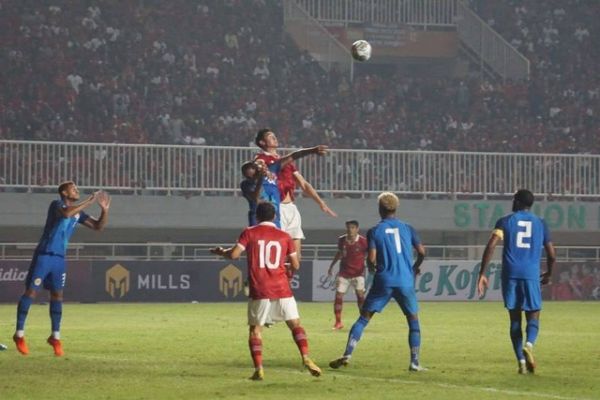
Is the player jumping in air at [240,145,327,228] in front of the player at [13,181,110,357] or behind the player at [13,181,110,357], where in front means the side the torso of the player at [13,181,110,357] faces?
in front

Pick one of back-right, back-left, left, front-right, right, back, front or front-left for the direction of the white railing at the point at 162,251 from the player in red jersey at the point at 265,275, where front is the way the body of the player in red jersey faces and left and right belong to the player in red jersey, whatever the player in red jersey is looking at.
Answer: front

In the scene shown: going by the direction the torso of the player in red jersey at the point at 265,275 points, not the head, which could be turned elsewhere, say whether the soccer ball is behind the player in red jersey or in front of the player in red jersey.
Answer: in front

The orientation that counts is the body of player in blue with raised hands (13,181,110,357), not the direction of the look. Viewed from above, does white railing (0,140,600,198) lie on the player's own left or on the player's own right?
on the player's own left

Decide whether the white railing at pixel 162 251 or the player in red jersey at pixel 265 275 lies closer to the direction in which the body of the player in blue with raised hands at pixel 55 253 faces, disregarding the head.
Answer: the player in red jersey

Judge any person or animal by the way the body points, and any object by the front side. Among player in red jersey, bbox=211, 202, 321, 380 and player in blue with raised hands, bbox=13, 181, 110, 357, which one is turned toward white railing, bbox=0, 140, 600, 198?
the player in red jersey

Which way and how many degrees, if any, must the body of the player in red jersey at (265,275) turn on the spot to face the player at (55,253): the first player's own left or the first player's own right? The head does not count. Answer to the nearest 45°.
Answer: approximately 45° to the first player's own left

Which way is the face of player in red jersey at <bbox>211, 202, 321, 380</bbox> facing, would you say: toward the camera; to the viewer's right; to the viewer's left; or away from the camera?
away from the camera

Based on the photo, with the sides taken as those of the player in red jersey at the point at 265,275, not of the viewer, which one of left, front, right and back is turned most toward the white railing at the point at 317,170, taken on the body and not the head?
front

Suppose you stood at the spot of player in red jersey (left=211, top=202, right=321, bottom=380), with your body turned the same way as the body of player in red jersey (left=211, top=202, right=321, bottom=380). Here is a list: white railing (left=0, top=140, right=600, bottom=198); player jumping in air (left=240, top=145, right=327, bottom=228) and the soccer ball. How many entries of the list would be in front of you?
3

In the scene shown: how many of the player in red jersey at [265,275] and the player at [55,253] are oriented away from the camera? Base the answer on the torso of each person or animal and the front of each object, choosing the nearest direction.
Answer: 1

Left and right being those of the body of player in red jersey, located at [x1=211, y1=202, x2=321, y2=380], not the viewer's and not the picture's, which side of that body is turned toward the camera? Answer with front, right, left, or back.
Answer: back

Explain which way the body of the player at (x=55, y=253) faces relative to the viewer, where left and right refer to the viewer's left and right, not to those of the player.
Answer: facing the viewer and to the right of the viewer

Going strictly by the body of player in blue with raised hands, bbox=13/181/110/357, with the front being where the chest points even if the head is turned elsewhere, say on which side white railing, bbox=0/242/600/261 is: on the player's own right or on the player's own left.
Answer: on the player's own left

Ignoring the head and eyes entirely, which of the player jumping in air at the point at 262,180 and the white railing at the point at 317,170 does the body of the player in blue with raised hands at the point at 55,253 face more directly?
the player jumping in air

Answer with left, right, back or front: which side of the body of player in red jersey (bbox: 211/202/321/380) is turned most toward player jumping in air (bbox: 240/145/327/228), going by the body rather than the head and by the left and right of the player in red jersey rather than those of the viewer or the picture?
front

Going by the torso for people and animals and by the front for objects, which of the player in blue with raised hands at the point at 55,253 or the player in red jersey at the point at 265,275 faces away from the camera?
the player in red jersey
